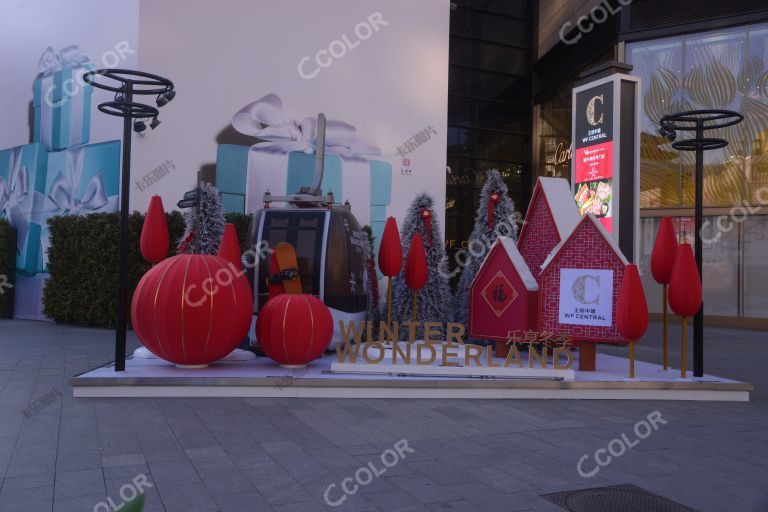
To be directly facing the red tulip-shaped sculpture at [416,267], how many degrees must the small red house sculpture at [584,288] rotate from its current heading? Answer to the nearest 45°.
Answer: approximately 135° to its right

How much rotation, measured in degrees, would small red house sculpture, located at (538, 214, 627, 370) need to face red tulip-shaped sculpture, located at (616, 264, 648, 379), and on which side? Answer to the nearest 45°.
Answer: approximately 45° to its left

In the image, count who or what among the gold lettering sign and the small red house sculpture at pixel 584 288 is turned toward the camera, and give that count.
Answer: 2

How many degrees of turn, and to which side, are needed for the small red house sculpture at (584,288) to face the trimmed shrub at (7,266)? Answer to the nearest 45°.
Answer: approximately 90° to its right

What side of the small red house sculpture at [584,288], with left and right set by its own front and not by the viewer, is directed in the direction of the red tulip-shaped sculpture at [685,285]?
left

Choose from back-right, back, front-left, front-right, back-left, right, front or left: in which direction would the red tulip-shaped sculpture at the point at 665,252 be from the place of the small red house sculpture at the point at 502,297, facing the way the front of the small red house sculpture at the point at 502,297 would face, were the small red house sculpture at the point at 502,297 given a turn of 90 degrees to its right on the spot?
back-right

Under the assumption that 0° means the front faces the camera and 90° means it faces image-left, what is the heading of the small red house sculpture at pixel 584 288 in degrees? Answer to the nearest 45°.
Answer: approximately 0°

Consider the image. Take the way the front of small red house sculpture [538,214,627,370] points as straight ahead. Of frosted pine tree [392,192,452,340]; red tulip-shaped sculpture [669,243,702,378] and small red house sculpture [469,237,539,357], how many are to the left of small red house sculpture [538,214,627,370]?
1

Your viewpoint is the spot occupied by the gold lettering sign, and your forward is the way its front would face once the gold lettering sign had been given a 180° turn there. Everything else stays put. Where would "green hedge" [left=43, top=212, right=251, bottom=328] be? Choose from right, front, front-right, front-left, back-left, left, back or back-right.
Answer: front-left

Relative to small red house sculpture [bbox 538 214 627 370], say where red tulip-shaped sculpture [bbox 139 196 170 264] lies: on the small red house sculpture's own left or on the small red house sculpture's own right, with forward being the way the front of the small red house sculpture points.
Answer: on the small red house sculpture's own right

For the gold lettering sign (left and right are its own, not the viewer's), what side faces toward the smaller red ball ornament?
right

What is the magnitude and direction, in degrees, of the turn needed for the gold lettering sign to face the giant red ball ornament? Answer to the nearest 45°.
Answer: approximately 90° to its right

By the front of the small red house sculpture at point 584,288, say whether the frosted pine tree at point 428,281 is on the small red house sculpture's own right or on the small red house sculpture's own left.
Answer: on the small red house sculpture's own right
